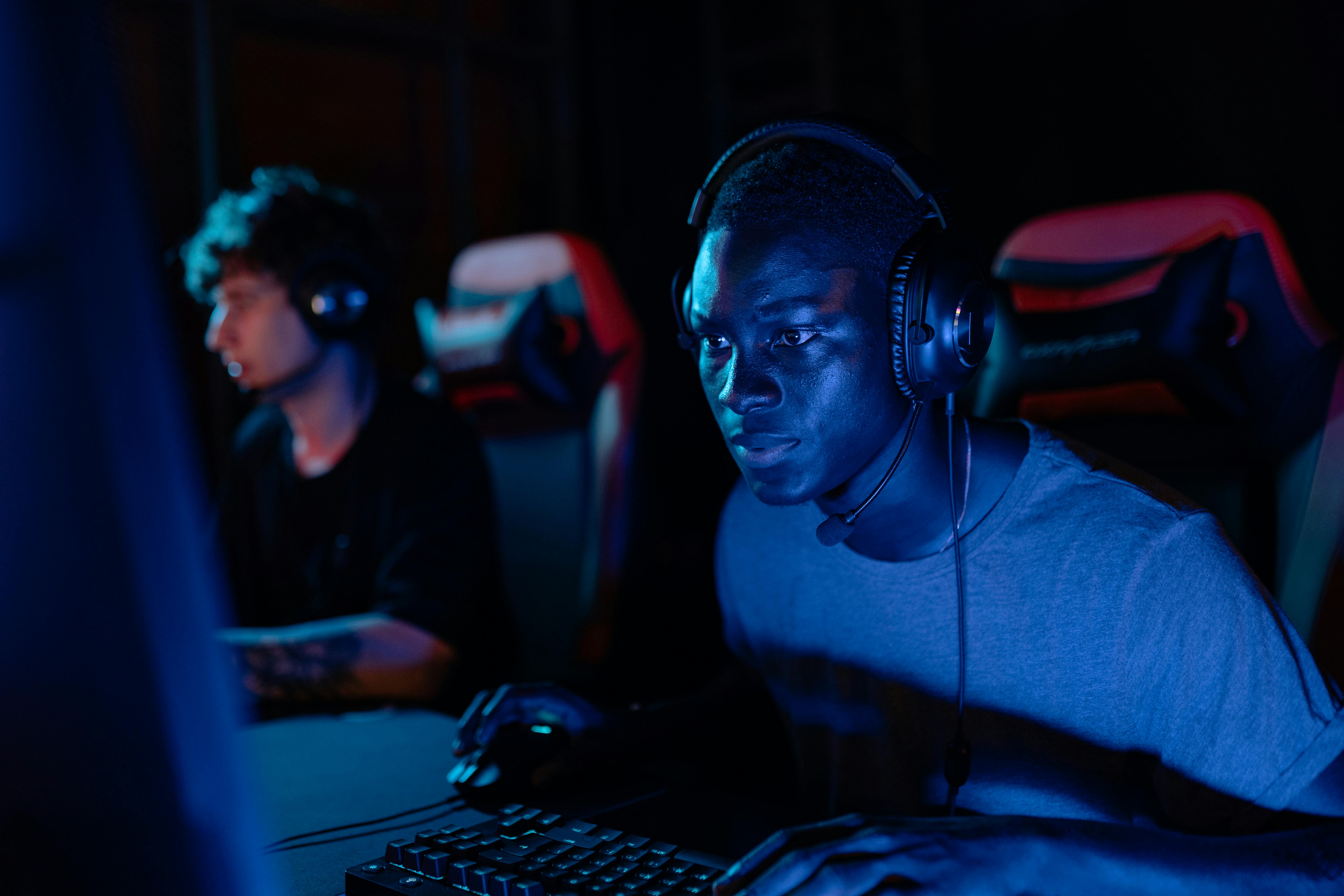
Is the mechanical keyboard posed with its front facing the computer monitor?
no

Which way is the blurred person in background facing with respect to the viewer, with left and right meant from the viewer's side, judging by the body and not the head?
facing the viewer and to the left of the viewer

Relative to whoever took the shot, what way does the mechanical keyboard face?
facing away from the viewer and to the right of the viewer

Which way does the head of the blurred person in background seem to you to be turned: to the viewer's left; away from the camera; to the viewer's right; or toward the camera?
to the viewer's left

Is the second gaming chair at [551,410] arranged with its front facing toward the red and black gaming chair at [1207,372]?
no

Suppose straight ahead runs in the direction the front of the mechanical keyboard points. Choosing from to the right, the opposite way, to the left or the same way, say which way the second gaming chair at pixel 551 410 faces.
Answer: the opposite way

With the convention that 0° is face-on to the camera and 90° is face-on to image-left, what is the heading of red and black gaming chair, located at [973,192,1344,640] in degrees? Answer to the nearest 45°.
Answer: approximately 45°

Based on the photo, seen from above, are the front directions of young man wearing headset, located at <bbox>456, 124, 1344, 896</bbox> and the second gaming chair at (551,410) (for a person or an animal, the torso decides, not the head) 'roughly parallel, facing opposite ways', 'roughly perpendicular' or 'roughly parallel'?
roughly parallel

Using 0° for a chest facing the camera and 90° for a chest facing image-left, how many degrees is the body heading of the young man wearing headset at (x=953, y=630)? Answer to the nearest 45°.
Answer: approximately 45°

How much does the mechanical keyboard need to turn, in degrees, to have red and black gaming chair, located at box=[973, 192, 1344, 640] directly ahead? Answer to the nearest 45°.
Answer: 0° — it already faces it

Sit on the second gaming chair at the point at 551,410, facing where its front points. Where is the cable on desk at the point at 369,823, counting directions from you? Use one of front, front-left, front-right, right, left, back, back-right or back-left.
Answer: front-left

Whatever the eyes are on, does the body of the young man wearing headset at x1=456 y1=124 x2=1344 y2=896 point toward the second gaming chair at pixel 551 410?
no

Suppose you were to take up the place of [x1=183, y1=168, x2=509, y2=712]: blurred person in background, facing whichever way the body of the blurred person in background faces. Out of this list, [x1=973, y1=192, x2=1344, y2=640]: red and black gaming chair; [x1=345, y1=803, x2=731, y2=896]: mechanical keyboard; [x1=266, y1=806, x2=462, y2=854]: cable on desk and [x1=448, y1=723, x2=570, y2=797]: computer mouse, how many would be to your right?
0

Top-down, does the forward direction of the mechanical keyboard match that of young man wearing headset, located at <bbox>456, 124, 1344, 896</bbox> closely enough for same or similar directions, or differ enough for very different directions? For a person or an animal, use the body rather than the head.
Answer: very different directions

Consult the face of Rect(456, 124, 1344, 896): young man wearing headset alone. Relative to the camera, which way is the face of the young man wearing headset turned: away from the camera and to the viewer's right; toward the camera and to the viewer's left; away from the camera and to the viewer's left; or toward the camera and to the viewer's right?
toward the camera and to the viewer's left
